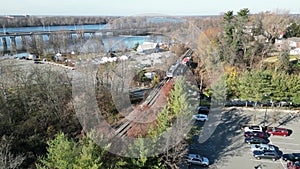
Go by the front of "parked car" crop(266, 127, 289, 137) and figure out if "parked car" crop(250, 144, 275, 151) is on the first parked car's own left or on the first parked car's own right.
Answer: on the first parked car's own left

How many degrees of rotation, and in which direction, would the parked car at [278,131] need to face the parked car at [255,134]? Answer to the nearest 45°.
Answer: approximately 45° to its left

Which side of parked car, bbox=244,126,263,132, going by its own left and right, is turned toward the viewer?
left

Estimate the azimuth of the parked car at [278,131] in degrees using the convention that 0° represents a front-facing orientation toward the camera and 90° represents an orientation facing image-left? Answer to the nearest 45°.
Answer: approximately 90°

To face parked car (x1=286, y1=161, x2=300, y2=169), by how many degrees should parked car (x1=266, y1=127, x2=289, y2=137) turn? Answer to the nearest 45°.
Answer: approximately 90° to its left
